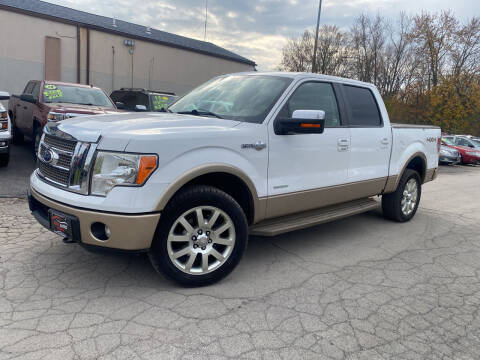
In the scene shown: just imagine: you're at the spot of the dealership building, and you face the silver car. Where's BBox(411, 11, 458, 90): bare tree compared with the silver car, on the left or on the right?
left

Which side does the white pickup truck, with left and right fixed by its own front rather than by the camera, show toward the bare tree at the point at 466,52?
back

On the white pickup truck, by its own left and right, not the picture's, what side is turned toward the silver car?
back

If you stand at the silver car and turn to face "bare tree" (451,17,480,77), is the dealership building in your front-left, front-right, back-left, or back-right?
back-left

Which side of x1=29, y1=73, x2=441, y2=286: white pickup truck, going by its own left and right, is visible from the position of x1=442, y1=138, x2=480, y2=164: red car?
back

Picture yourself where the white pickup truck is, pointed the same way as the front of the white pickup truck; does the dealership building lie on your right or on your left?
on your right

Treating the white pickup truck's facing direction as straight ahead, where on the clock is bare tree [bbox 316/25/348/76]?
The bare tree is roughly at 5 o'clock from the white pickup truck.

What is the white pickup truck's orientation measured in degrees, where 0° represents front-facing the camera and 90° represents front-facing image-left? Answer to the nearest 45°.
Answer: approximately 45°

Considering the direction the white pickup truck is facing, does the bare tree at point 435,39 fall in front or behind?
behind

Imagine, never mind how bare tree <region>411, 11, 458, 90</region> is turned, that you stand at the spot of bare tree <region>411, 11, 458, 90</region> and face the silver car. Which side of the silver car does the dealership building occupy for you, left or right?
right
